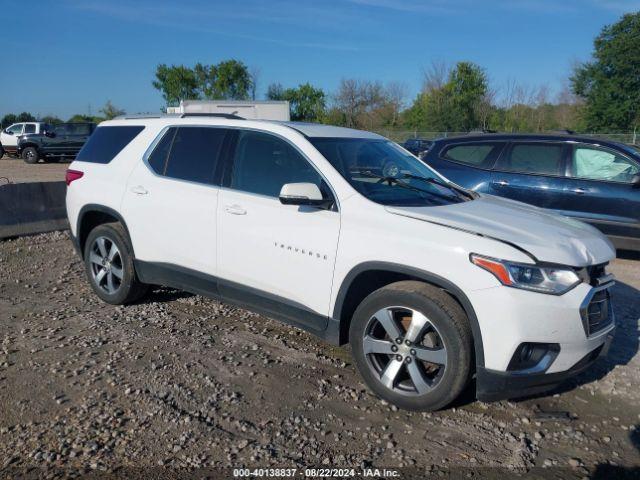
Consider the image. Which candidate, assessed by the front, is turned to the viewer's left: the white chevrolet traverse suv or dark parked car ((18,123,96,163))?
the dark parked car

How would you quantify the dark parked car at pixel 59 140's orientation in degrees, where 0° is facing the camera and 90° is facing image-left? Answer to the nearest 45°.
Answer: approximately 90°

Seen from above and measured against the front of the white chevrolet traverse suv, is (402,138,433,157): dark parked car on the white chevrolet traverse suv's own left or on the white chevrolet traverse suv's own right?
on the white chevrolet traverse suv's own left

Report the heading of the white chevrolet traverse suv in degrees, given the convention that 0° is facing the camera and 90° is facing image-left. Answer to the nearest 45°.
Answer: approximately 315°

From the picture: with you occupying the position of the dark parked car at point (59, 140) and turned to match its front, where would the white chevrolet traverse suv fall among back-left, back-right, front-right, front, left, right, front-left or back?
left

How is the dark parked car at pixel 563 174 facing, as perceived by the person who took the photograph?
facing to the right of the viewer

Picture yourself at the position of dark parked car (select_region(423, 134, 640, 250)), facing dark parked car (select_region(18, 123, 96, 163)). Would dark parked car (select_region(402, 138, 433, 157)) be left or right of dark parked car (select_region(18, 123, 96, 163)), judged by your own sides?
right

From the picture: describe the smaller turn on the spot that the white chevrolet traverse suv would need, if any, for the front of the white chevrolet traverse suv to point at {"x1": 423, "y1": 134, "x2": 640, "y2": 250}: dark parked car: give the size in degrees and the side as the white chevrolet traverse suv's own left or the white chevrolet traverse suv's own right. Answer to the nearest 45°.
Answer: approximately 90° to the white chevrolet traverse suv's own left

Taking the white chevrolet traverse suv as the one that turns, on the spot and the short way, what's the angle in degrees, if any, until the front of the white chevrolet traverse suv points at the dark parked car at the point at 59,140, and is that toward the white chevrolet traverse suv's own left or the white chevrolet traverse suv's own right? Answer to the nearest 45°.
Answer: approximately 180°

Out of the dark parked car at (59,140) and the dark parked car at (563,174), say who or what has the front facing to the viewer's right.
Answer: the dark parked car at (563,174)

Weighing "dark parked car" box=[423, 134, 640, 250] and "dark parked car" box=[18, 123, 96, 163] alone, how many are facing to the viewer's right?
1
